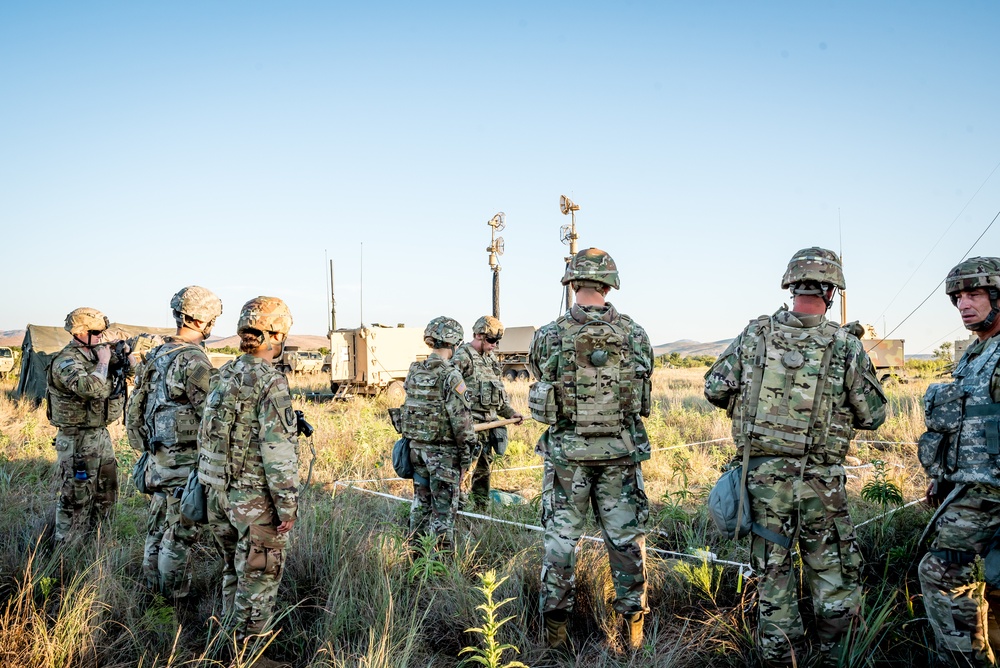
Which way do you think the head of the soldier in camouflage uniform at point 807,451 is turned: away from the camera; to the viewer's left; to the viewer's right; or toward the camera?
away from the camera

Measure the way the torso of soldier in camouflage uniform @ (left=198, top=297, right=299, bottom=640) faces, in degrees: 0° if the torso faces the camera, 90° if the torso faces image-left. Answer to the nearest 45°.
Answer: approximately 225°

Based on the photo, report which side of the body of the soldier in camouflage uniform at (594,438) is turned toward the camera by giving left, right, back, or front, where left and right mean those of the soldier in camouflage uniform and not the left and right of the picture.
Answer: back

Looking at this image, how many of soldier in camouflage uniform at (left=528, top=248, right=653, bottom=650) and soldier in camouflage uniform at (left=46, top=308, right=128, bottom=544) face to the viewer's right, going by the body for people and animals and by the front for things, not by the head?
1

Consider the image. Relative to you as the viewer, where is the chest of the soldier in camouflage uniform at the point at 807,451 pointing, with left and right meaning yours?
facing away from the viewer

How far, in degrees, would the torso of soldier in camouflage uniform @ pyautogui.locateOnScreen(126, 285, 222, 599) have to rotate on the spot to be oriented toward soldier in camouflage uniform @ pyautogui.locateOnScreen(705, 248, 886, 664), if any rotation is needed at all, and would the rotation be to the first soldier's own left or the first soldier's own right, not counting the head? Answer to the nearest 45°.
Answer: approximately 90° to the first soldier's own right

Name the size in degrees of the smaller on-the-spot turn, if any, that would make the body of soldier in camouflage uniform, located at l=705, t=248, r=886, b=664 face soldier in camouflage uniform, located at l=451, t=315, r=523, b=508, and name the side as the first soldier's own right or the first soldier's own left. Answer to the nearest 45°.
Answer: approximately 45° to the first soldier's own left

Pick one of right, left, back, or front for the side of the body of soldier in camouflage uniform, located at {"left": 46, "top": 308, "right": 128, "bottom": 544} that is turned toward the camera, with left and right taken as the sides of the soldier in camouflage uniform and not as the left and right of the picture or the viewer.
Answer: right

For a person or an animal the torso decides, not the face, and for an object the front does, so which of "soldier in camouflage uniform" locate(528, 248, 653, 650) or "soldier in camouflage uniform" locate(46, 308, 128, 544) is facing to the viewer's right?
"soldier in camouflage uniform" locate(46, 308, 128, 544)

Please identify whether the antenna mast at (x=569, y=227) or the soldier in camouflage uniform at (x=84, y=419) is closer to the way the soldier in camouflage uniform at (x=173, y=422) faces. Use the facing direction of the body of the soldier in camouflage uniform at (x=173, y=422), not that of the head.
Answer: the antenna mast

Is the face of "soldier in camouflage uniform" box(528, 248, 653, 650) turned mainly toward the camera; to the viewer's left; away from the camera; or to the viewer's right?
away from the camera
